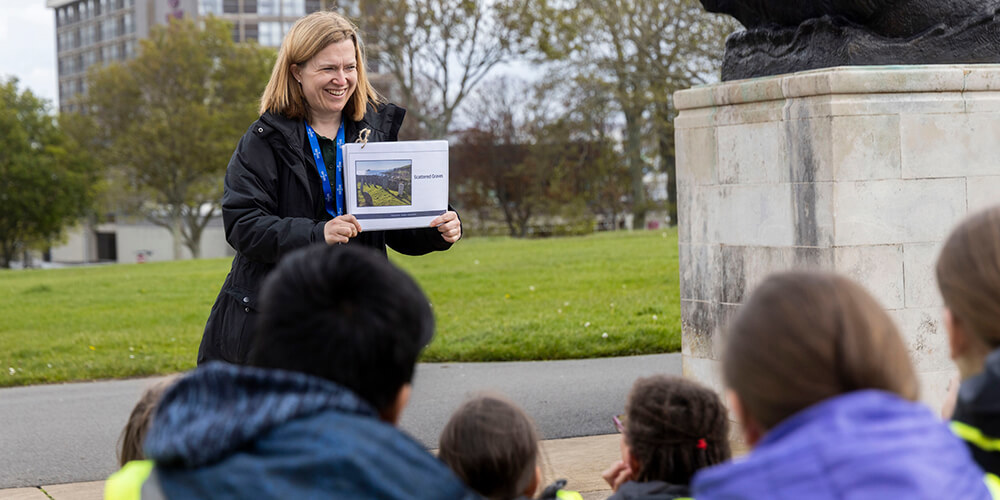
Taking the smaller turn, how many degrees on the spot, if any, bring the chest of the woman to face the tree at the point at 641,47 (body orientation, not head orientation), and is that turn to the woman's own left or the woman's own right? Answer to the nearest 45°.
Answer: approximately 135° to the woman's own left

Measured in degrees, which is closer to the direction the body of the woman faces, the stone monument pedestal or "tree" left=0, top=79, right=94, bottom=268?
the stone monument pedestal

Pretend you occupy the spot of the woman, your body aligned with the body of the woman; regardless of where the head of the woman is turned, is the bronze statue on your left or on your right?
on your left

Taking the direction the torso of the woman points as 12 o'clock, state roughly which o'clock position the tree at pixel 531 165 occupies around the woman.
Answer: The tree is roughly at 8 o'clock from the woman.

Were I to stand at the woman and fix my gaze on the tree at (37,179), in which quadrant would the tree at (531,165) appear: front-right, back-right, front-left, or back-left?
front-right

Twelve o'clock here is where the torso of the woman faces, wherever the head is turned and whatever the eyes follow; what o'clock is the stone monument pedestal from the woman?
The stone monument pedestal is roughly at 10 o'clock from the woman.

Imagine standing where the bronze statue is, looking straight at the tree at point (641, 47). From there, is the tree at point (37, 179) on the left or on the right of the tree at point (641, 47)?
left

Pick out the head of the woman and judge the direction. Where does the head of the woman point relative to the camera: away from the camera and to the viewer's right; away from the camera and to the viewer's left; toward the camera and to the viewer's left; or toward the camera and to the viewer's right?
toward the camera and to the viewer's right

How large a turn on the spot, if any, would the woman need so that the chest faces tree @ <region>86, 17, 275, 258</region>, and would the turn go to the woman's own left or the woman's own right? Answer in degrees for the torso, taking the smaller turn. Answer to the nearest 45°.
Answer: approximately 135° to the woman's own left

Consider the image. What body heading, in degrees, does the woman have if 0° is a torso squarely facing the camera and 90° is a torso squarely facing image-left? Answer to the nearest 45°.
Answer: approximately 315°
